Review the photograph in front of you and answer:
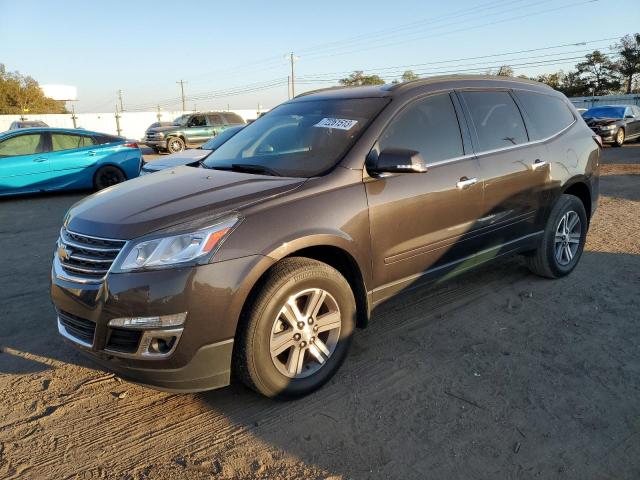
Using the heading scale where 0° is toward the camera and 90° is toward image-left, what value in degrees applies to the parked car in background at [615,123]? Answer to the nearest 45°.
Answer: approximately 45°

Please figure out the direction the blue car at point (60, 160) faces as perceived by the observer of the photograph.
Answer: facing to the left of the viewer

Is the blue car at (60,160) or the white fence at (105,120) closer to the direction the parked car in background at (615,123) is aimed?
the blue car

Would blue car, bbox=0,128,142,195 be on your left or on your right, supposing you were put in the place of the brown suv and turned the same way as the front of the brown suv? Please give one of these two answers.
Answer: on your right

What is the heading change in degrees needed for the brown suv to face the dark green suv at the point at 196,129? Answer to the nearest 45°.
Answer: approximately 135° to its right

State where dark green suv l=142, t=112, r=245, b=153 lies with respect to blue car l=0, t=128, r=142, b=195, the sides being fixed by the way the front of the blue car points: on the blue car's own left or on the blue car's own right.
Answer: on the blue car's own right

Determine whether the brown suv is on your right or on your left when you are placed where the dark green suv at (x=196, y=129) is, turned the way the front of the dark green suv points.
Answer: on your left
